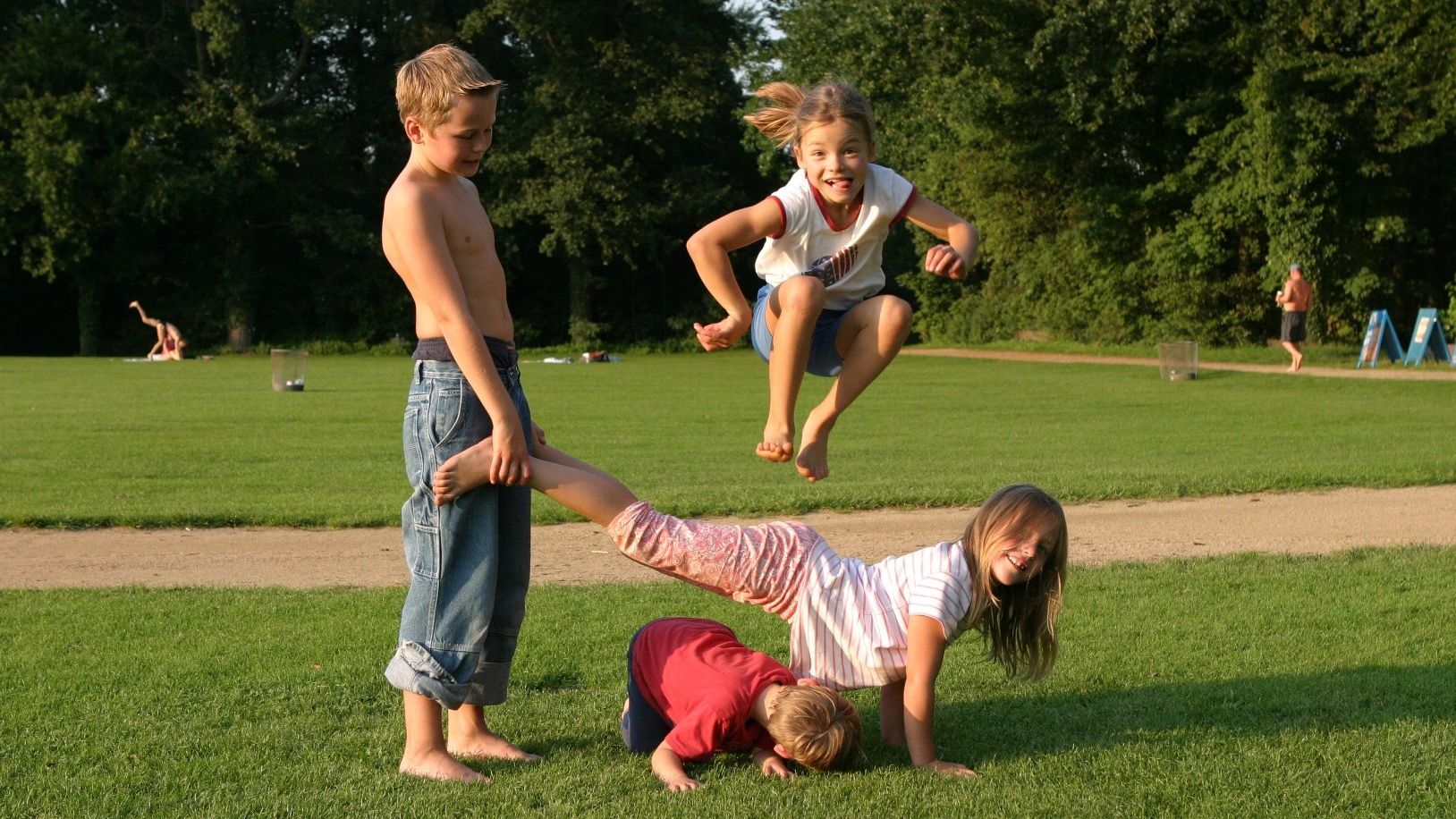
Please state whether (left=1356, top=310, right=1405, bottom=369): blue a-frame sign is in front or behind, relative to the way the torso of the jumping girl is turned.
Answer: behind

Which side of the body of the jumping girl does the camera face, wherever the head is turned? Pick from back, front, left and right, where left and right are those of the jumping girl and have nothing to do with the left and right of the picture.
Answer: front

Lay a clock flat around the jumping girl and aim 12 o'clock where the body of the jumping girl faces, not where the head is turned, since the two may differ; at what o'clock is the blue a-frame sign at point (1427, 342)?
The blue a-frame sign is roughly at 7 o'clock from the jumping girl.

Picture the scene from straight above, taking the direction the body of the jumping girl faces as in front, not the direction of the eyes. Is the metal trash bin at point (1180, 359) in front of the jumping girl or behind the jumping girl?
behind

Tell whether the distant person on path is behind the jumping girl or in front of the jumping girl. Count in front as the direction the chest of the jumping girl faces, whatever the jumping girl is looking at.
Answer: behind

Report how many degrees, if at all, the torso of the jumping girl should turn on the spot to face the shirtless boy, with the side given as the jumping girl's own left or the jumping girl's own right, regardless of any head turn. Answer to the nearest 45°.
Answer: approximately 45° to the jumping girl's own right

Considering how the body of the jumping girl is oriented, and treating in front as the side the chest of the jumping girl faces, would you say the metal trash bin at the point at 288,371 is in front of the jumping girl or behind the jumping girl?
behind
